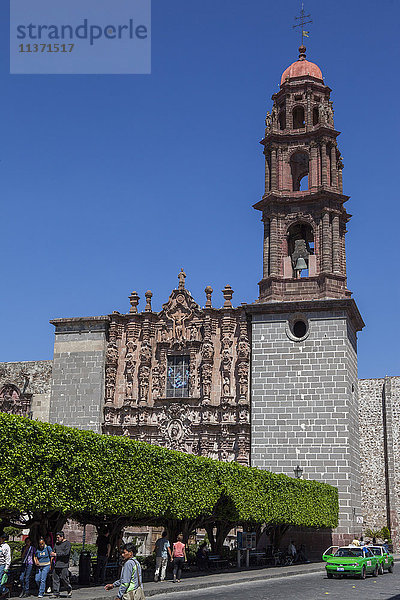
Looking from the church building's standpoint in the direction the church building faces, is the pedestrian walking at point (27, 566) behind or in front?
in front

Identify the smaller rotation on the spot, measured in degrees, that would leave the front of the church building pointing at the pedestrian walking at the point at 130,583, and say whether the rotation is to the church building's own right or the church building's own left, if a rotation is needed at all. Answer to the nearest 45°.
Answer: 0° — it already faces them

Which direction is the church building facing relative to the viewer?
toward the camera

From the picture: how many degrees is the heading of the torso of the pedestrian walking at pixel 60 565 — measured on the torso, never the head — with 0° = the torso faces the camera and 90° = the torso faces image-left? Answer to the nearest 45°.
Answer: approximately 45°

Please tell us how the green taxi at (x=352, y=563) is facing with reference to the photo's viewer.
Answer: facing the viewer and to the left of the viewer

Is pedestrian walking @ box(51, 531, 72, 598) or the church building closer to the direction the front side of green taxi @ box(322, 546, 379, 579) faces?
the pedestrian walking

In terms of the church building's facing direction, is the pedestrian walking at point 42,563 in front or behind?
in front

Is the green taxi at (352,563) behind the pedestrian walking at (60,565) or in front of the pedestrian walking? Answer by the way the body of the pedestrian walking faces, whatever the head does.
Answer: behind

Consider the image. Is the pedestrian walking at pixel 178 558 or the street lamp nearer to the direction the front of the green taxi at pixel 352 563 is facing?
the pedestrian walking

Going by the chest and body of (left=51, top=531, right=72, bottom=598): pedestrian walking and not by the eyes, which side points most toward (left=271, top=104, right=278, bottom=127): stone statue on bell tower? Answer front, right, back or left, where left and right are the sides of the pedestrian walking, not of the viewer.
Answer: back

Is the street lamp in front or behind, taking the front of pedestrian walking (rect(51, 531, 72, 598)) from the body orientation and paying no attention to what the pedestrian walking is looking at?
behind
